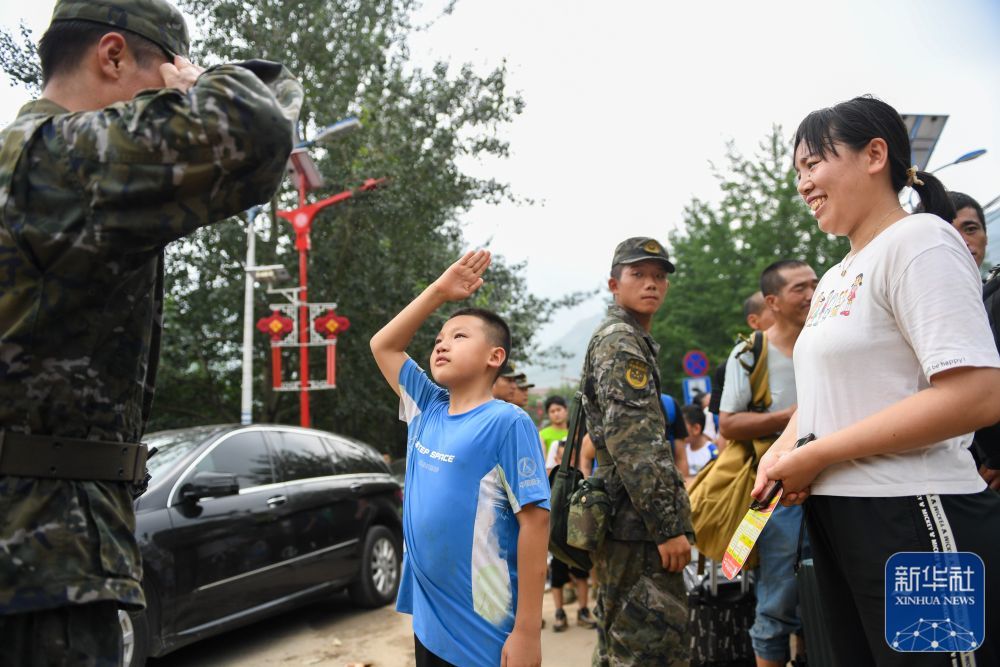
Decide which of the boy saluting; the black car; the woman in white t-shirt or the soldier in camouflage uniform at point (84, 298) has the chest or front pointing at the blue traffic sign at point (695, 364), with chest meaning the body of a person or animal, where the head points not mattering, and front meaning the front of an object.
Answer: the soldier in camouflage uniform

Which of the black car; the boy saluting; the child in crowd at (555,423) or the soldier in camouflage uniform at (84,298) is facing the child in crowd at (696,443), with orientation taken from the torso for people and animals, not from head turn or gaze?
the soldier in camouflage uniform

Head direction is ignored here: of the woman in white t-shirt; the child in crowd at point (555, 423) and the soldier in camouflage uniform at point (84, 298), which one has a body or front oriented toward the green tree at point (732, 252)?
the soldier in camouflage uniform

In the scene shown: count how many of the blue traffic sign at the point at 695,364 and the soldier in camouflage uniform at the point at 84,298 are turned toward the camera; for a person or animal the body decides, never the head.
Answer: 1

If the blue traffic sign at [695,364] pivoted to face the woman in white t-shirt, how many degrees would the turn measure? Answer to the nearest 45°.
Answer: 0° — it already faces them

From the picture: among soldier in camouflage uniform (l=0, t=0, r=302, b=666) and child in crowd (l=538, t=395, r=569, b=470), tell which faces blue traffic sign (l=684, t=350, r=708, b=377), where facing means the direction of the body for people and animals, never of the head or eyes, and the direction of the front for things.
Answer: the soldier in camouflage uniform

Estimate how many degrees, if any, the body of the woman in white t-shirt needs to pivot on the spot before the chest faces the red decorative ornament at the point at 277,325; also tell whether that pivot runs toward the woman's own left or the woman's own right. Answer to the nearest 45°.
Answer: approximately 90° to the woman's own right

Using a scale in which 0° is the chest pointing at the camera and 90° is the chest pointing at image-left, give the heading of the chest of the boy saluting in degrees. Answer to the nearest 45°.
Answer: approximately 45°

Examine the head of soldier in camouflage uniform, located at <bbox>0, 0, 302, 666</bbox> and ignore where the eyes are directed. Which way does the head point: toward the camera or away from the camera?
away from the camera

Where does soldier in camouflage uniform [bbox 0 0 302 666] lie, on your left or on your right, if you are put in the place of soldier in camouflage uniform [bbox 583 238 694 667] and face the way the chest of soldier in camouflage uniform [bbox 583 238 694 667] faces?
on your right

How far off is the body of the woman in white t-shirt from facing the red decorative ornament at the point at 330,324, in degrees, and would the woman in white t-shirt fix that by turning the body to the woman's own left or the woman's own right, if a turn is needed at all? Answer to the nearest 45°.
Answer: approximately 90° to the woman's own right

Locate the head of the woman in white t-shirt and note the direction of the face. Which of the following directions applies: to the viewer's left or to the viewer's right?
to the viewer's left
